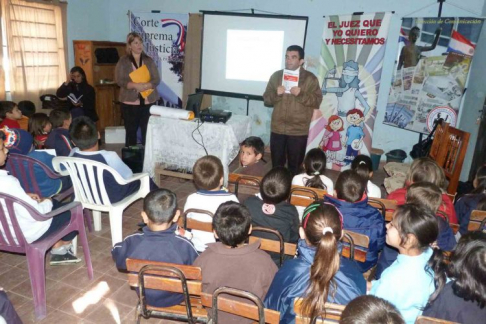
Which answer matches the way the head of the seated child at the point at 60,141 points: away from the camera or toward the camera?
away from the camera

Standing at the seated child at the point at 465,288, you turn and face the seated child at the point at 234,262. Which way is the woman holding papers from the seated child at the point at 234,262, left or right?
right

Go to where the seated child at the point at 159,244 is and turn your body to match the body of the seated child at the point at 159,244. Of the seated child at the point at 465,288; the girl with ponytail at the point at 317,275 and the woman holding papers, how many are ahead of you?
1

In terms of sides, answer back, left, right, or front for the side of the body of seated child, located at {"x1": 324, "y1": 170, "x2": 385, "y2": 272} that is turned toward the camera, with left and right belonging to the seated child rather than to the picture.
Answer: back

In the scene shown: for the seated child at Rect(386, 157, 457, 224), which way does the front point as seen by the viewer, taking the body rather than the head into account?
away from the camera

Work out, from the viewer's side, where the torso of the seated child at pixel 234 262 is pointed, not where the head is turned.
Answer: away from the camera

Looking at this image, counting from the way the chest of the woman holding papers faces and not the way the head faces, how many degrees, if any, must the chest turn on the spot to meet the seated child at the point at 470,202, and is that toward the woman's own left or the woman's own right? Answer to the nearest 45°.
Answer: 0° — they already face them

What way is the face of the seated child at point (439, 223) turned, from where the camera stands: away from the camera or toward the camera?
away from the camera

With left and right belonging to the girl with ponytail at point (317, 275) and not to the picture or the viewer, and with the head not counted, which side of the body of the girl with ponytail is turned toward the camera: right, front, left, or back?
back

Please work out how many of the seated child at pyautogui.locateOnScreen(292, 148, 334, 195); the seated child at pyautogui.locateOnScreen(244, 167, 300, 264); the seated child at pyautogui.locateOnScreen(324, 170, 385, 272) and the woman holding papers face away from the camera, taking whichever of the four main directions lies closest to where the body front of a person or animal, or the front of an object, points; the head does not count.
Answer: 3

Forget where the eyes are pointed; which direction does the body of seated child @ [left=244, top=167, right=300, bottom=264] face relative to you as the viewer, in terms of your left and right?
facing away from the viewer

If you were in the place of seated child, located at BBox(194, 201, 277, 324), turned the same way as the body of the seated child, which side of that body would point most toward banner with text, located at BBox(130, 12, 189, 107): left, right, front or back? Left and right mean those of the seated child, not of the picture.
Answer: front

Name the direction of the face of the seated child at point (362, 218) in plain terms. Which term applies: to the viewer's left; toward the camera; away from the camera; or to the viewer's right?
away from the camera
